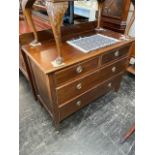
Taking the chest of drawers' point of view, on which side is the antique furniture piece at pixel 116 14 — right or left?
on its left

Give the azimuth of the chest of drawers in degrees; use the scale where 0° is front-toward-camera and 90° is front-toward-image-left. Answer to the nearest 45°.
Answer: approximately 315°
